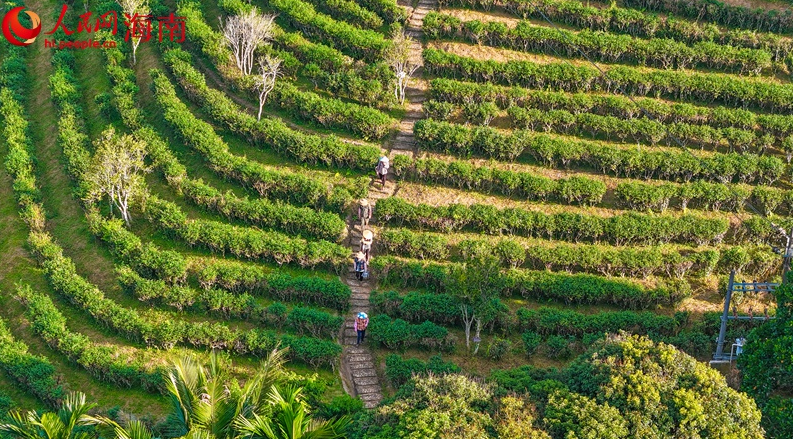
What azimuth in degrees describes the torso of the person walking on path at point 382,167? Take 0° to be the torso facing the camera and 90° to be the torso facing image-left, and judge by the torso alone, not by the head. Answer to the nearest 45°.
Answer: approximately 180°

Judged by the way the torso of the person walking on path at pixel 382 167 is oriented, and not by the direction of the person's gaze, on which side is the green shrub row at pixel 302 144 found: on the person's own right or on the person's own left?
on the person's own left

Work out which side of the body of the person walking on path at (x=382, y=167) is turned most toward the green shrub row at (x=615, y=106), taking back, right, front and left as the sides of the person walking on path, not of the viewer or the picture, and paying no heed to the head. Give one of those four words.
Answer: right

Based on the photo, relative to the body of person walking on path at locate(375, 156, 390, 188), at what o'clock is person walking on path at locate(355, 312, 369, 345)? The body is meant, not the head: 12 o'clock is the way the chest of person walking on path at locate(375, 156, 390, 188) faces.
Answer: person walking on path at locate(355, 312, 369, 345) is roughly at 12 o'clock from person walking on path at locate(375, 156, 390, 188).

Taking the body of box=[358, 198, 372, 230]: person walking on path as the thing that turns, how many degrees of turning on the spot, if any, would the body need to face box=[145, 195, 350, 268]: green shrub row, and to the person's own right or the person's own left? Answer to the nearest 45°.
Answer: approximately 90° to the person's own left

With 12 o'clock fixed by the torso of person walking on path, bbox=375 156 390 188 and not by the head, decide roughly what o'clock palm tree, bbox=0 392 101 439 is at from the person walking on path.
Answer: The palm tree is roughly at 7 o'clock from the person walking on path.

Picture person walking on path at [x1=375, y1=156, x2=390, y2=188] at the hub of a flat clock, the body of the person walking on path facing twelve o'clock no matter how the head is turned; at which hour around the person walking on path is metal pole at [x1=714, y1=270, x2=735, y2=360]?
The metal pole is roughly at 4 o'clock from the person walking on path.

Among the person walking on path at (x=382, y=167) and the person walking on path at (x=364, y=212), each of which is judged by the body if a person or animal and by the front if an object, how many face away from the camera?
2

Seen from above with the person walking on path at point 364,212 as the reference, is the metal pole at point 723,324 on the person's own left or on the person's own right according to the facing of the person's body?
on the person's own right

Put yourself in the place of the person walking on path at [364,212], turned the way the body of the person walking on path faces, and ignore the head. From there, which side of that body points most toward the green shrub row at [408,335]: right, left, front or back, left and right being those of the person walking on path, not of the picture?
back

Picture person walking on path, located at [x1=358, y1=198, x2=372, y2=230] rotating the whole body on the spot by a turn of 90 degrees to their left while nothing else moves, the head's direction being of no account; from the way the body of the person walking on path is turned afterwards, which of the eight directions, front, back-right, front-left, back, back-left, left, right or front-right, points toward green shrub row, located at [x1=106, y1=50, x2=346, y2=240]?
front

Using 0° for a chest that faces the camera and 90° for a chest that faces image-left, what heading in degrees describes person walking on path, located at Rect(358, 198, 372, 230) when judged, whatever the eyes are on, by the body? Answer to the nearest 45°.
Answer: approximately 180°

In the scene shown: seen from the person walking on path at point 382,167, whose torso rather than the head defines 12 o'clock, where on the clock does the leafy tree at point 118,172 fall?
The leafy tree is roughly at 9 o'clock from the person walking on path.

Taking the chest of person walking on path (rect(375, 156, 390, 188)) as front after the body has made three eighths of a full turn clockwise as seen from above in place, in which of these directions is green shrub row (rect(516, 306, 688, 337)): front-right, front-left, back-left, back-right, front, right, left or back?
back
